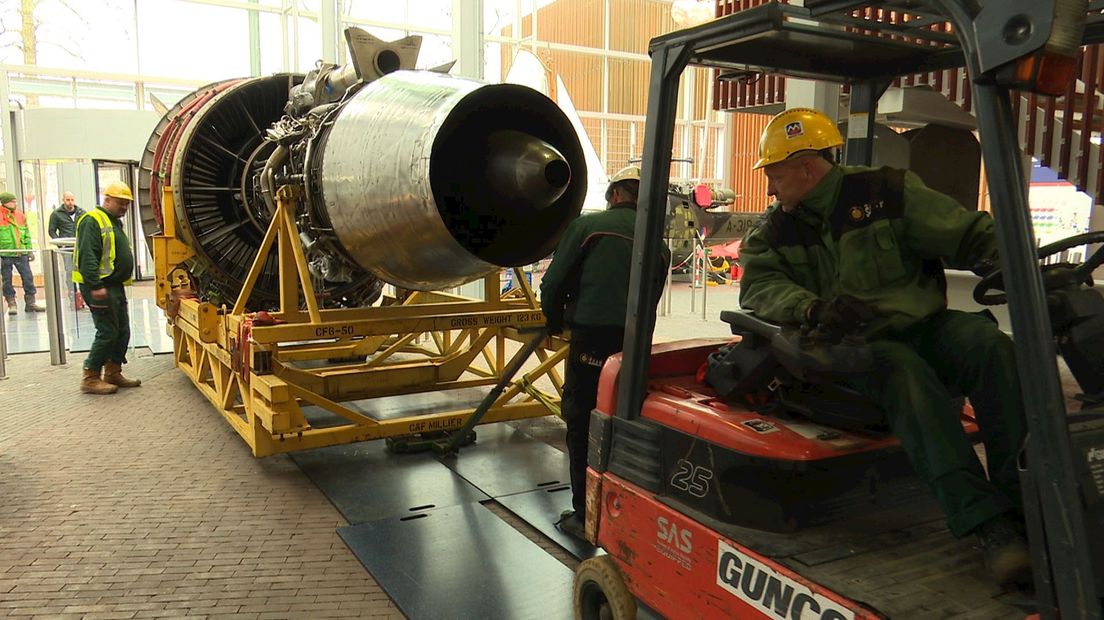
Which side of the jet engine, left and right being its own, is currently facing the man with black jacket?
front

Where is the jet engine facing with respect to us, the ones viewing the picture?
facing away from the viewer and to the left of the viewer

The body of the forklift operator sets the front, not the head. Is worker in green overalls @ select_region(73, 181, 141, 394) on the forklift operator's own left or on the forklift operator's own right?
on the forklift operator's own right

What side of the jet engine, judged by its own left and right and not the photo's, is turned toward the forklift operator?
back

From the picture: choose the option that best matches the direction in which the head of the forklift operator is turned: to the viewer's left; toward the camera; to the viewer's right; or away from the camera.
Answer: to the viewer's left

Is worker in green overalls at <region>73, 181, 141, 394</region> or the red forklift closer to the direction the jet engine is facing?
the worker in green overalls

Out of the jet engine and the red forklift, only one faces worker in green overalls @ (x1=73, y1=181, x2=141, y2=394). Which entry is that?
the jet engine

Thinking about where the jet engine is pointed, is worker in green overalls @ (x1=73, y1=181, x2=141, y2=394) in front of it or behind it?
in front

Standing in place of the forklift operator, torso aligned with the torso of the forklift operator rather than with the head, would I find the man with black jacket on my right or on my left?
on my right
